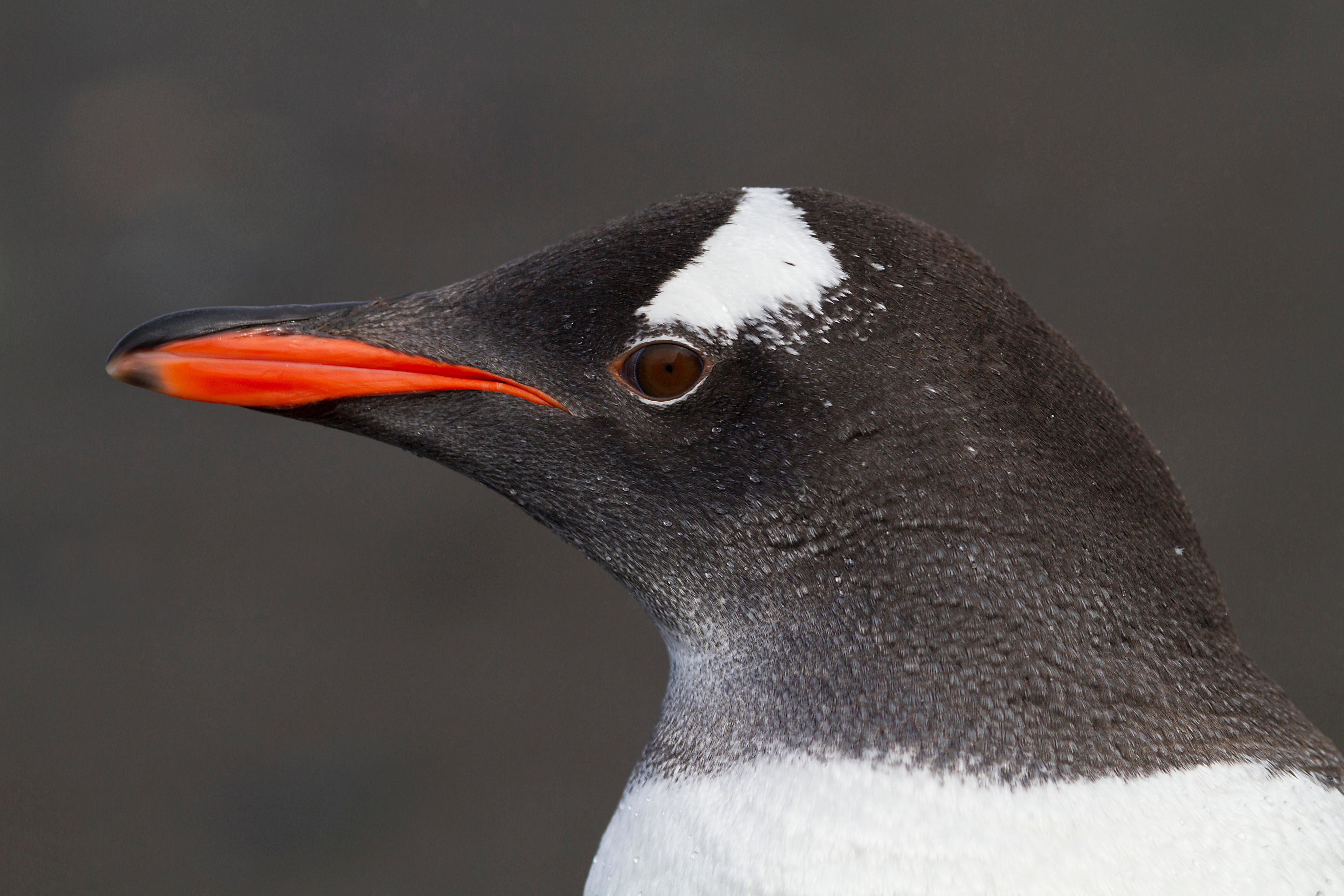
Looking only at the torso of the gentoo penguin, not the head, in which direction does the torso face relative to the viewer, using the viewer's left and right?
facing to the left of the viewer
